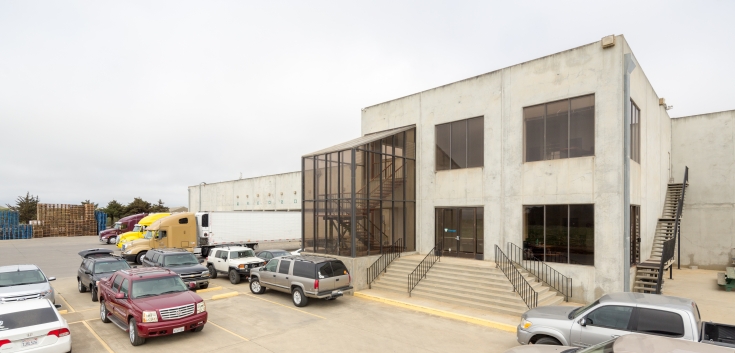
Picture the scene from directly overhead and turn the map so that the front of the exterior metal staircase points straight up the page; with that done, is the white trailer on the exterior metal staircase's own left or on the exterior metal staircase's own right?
on the exterior metal staircase's own right

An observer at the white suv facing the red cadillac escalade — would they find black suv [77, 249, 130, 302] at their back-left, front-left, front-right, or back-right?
front-right

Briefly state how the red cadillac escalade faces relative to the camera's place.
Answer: facing the viewer and to the right of the viewer

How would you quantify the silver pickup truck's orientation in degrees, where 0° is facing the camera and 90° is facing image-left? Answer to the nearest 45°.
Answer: approximately 90°

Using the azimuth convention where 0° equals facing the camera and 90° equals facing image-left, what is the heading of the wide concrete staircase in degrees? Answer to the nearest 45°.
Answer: approximately 45°

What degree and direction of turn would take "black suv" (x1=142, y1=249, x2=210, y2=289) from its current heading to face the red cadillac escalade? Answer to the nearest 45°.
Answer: approximately 45° to its right

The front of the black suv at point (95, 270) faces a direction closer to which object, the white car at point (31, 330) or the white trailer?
the white car
